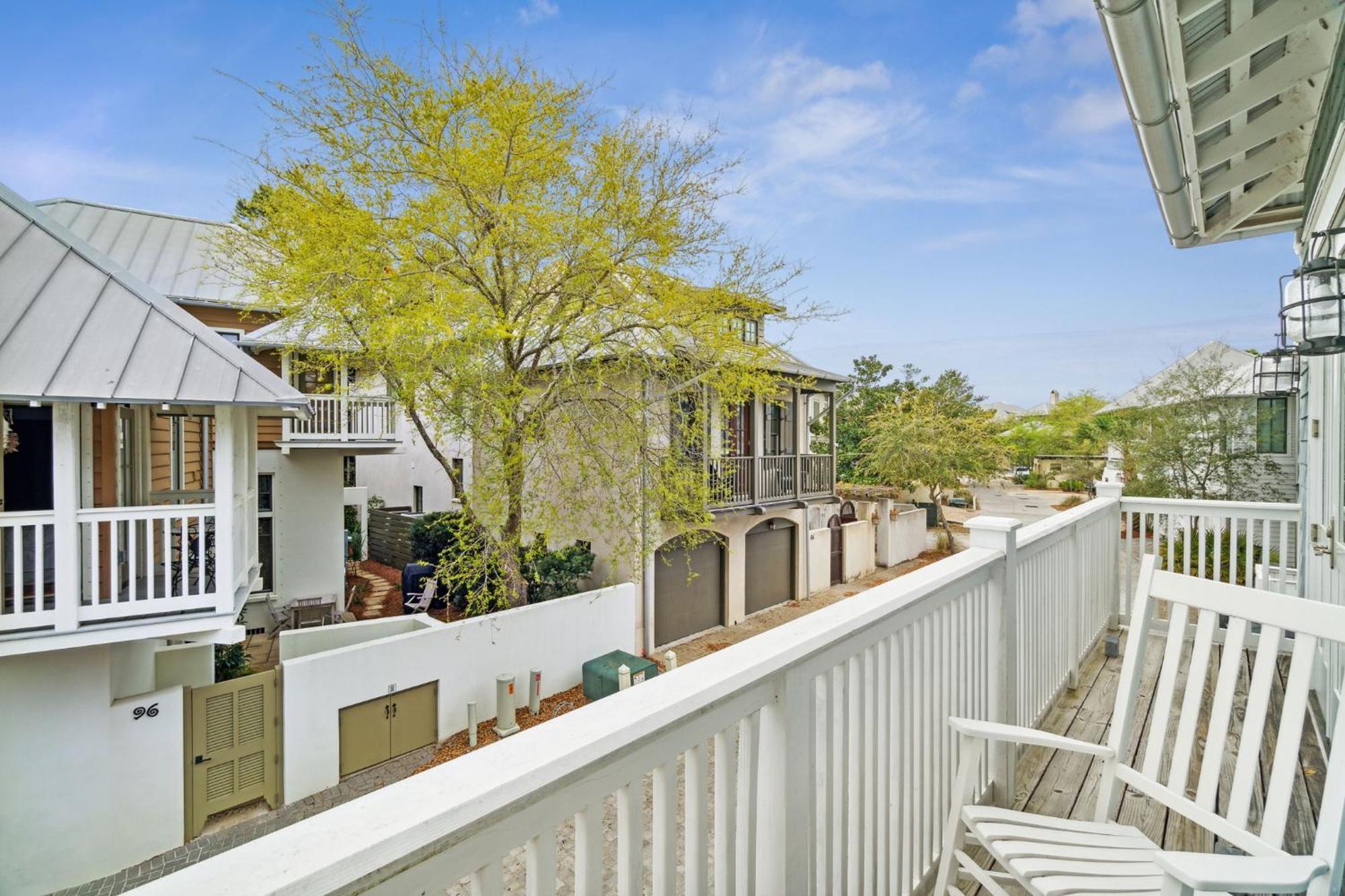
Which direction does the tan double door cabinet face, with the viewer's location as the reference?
facing the viewer and to the right of the viewer

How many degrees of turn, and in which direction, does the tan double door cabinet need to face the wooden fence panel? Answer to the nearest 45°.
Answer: approximately 135° to its left

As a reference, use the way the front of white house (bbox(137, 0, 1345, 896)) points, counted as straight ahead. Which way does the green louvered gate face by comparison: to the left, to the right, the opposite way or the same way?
the opposite way

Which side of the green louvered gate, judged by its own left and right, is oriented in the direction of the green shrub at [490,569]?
left

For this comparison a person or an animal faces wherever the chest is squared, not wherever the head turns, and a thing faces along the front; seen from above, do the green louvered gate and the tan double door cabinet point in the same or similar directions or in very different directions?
same or similar directions

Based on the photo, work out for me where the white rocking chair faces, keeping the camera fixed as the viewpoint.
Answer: facing the viewer and to the left of the viewer

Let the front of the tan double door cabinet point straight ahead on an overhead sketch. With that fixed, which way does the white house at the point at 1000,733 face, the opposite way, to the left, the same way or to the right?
the opposite way

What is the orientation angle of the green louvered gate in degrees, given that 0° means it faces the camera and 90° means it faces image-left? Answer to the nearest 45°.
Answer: approximately 315°
